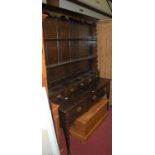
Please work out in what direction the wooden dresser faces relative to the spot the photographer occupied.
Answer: facing the viewer and to the right of the viewer

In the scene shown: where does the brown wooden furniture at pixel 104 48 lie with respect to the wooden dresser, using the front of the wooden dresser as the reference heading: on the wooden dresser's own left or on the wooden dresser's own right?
on the wooden dresser's own left
